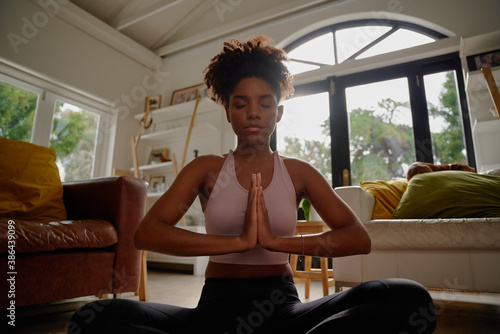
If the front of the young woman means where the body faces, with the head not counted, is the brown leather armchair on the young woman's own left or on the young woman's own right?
on the young woman's own right

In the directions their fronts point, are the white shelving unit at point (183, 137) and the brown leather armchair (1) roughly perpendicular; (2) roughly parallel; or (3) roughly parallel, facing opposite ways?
roughly perpendicular

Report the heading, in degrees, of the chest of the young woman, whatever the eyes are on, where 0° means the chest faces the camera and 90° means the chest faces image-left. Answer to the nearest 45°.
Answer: approximately 0°

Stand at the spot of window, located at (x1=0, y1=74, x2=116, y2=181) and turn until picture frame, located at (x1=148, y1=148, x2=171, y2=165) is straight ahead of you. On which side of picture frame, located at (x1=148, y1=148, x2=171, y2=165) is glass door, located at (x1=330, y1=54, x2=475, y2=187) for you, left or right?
right

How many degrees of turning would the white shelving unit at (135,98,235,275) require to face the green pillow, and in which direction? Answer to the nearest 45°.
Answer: approximately 90° to its left

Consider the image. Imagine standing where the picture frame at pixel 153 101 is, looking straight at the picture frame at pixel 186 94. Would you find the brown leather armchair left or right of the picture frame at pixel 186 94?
right

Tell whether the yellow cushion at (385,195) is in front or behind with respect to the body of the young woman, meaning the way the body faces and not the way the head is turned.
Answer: behind

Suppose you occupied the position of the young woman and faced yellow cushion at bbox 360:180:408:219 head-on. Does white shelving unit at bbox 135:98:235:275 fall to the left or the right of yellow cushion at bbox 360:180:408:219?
left

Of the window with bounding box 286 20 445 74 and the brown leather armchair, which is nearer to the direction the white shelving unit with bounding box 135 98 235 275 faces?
the brown leather armchair
